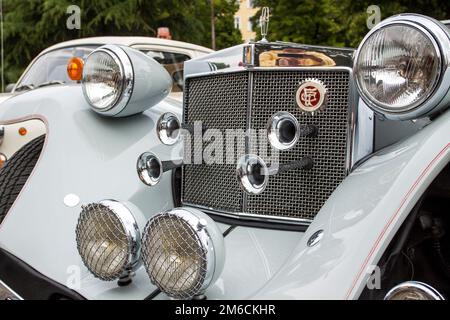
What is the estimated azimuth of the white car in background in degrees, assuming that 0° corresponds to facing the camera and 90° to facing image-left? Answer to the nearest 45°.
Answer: approximately 45°

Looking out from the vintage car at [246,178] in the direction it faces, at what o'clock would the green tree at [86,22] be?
The green tree is roughly at 4 o'clock from the vintage car.

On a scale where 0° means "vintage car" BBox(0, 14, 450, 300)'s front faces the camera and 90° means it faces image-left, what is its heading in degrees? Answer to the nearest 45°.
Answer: approximately 45°

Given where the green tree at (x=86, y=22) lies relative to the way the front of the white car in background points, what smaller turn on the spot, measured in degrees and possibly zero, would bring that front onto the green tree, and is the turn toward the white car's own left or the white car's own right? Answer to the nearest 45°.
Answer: approximately 135° to the white car's own right

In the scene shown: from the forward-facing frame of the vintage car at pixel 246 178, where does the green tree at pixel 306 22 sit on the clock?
The green tree is roughly at 5 o'clock from the vintage car.
